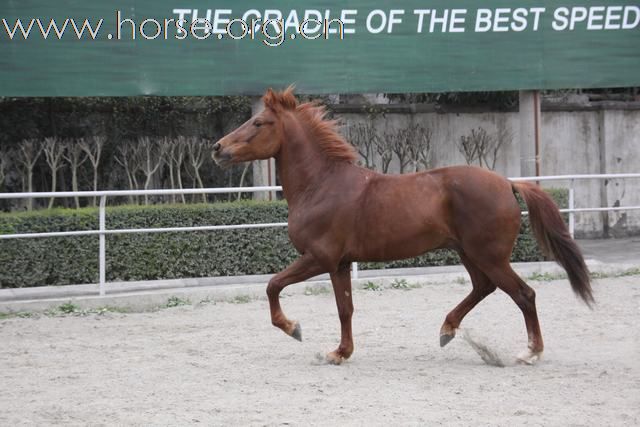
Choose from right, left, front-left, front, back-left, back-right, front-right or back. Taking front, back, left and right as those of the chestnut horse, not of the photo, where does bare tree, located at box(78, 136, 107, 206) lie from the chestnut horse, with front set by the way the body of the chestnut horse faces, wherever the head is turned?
front-right

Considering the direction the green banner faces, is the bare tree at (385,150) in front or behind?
behind

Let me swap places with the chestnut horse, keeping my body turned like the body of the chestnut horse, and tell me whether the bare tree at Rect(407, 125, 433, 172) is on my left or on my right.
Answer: on my right

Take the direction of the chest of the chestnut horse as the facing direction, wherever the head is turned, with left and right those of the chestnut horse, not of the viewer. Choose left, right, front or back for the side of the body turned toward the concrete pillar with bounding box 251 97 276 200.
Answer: right

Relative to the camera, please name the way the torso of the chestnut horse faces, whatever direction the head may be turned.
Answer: to the viewer's left

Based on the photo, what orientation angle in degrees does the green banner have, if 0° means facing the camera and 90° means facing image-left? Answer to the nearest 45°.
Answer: approximately 0°

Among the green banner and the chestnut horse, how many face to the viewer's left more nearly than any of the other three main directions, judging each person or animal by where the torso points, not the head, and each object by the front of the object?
1

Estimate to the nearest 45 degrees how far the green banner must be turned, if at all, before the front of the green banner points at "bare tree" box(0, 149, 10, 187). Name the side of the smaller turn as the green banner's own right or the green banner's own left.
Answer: approximately 90° to the green banner's own right

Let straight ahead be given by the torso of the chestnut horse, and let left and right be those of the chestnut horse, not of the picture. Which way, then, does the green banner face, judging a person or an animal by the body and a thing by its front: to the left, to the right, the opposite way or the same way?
to the left

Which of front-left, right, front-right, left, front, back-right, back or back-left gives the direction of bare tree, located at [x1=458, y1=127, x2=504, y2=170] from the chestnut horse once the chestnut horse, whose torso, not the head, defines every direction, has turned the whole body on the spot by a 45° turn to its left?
back-right

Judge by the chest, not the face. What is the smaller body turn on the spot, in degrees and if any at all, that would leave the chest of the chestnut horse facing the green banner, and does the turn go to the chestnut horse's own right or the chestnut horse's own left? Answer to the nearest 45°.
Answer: approximately 90° to the chestnut horse's own right

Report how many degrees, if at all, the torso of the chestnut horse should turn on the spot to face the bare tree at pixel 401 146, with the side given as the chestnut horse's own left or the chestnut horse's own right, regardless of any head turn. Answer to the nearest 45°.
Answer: approximately 90° to the chestnut horse's own right

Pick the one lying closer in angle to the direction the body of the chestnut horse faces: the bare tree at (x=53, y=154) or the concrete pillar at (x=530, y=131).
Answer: the bare tree

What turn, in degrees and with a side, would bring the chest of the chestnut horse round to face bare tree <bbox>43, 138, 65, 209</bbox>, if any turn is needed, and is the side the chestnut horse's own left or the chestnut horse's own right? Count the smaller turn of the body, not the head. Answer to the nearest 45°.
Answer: approximately 45° to the chestnut horse's own right

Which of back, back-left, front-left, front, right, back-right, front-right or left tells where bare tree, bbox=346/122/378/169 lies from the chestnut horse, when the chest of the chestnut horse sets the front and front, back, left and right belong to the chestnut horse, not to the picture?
right
